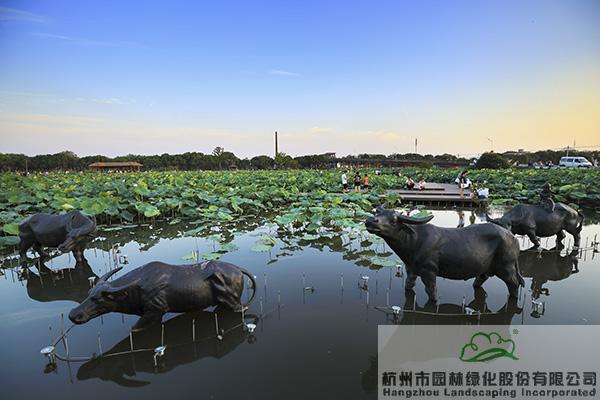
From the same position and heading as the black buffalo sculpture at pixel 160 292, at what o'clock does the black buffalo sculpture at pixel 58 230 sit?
the black buffalo sculpture at pixel 58 230 is roughly at 2 o'clock from the black buffalo sculpture at pixel 160 292.

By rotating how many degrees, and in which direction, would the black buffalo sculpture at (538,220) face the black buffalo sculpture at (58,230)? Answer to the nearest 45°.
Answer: approximately 45° to its left

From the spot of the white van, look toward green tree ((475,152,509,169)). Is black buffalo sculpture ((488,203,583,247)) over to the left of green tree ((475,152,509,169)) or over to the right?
left

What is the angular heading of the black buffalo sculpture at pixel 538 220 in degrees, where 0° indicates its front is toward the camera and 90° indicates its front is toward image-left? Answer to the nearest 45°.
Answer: approximately 90°

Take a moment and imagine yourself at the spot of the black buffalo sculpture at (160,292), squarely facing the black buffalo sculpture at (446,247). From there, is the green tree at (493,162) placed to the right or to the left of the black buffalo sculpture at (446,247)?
left

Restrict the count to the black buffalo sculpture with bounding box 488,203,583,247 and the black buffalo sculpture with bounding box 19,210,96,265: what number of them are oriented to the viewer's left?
1

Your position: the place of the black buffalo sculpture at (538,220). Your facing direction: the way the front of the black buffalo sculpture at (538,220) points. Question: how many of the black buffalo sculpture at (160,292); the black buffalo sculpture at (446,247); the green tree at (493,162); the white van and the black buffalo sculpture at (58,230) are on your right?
2

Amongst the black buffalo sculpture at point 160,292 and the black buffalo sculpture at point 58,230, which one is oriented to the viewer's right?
the black buffalo sculpture at point 58,230

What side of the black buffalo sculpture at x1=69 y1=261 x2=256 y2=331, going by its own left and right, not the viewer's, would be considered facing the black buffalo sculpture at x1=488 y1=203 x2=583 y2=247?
back

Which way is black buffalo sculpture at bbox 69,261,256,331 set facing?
to the viewer's left

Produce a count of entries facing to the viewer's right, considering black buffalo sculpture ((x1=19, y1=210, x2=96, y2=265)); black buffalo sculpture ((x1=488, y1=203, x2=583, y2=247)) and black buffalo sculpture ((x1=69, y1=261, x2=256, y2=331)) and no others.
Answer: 1

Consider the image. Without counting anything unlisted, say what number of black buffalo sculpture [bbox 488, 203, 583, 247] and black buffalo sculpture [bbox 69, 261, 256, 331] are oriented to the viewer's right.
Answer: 0

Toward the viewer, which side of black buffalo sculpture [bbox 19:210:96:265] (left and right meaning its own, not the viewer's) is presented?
right
